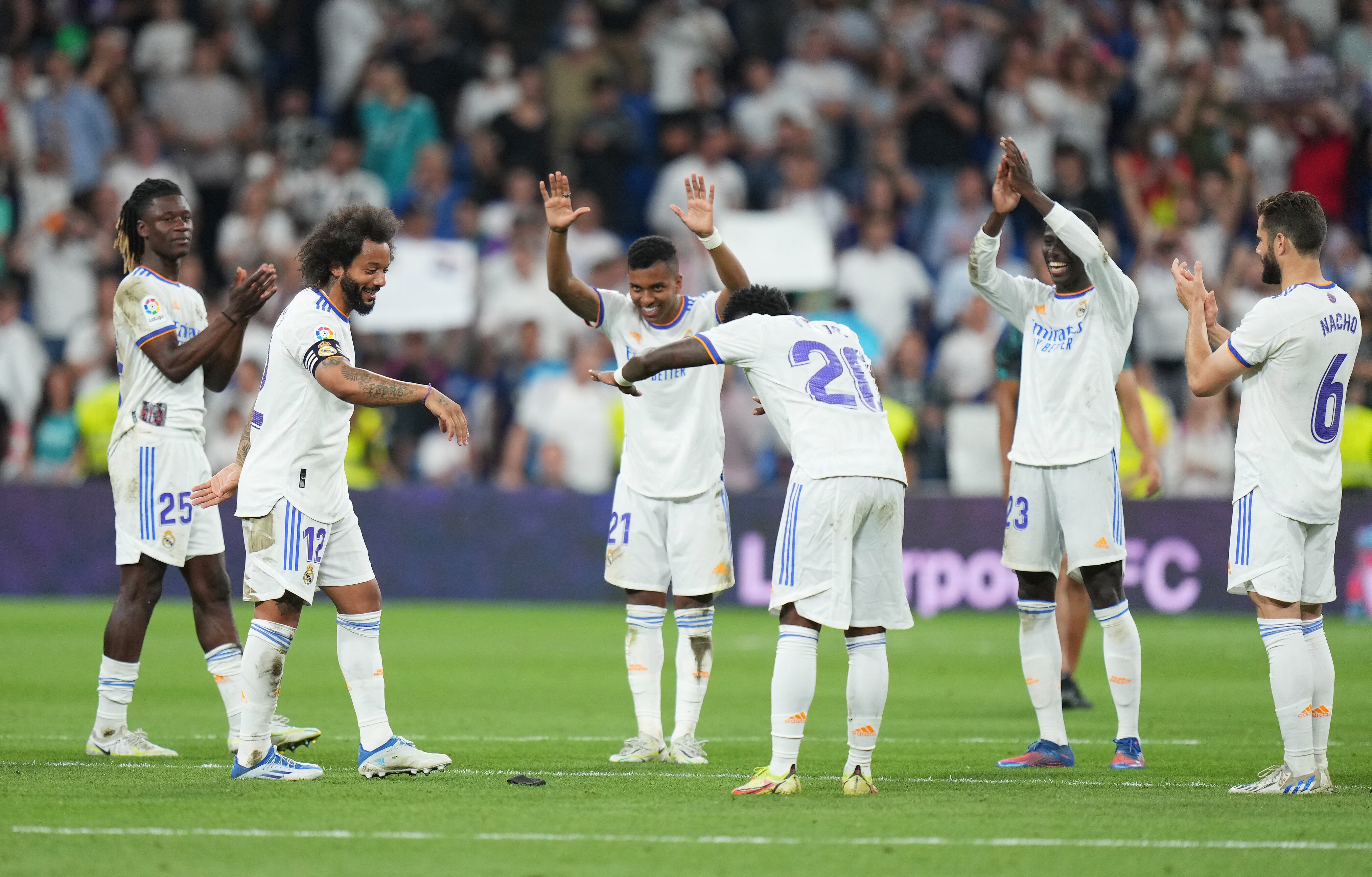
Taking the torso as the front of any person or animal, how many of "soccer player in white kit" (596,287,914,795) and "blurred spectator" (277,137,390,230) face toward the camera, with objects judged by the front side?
1

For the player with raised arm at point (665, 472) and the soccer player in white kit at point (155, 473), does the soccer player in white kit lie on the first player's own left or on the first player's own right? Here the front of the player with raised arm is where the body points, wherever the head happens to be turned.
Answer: on the first player's own right

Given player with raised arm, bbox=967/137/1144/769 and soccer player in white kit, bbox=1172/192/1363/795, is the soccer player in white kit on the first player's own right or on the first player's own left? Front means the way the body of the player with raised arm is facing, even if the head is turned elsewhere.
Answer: on the first player's own left

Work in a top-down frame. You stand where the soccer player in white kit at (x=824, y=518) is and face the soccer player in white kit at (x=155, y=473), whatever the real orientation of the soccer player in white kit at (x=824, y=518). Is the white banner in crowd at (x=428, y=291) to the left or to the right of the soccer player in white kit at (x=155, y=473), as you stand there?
right

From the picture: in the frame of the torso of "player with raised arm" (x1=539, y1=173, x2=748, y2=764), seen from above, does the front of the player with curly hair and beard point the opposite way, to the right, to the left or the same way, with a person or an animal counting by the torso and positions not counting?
to the left

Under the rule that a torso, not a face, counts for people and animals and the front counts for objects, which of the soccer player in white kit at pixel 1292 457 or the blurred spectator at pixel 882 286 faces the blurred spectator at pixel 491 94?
the soccer player in white kit

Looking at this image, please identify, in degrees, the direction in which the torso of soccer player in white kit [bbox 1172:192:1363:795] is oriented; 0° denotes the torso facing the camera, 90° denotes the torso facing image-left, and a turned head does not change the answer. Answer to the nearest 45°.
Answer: approximately 135°

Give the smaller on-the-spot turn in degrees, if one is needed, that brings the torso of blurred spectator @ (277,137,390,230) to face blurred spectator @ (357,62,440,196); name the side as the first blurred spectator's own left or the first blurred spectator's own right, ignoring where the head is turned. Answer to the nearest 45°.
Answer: approximately 135° to the first blurred spectator's own left

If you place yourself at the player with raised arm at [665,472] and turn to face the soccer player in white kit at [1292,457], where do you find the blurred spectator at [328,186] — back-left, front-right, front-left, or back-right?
back-left

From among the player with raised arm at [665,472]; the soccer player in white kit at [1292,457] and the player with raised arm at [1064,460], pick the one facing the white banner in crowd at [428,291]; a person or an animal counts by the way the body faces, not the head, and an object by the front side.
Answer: the soccer player in white kit

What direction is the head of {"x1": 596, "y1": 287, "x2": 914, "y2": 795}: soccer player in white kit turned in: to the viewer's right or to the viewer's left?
to the viewer's left
